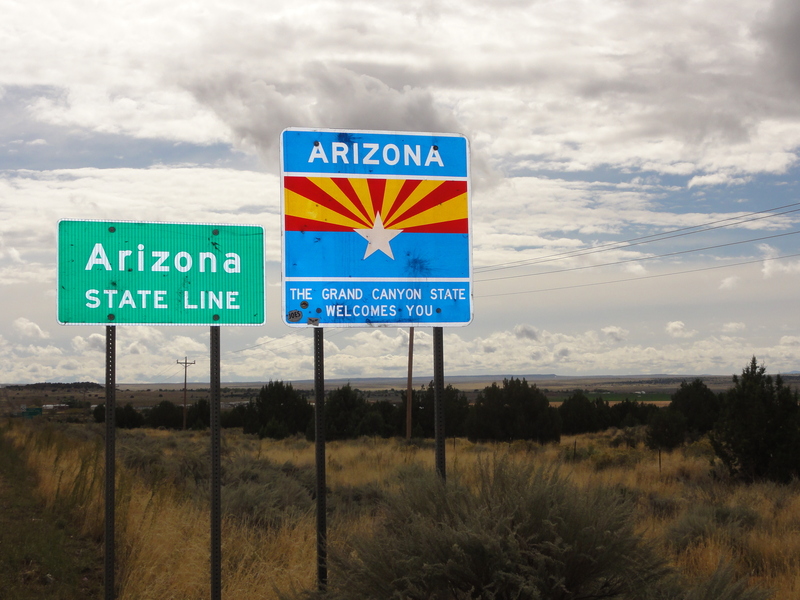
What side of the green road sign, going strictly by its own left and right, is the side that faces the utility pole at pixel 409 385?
back

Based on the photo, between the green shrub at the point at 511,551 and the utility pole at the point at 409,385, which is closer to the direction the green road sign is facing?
the green shrub

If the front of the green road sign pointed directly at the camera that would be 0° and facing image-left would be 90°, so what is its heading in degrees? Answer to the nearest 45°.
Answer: approximately 0°

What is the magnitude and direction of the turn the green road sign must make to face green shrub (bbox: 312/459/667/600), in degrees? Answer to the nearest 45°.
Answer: approximately 45° to its left
